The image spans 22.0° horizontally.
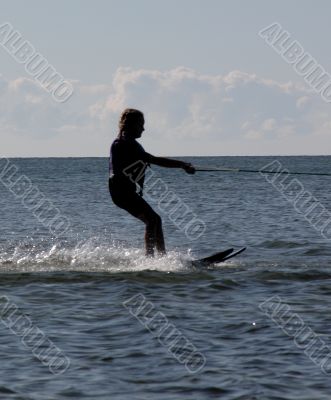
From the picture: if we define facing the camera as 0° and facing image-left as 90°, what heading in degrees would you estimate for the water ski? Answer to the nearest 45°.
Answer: approximately 270°
